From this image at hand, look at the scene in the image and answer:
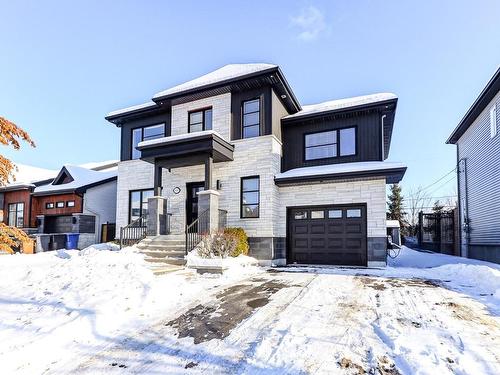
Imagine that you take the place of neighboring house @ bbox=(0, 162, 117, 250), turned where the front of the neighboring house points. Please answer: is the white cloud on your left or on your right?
on your left

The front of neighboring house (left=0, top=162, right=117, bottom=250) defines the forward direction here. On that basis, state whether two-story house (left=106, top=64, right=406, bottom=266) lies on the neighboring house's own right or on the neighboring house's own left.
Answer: on the neighboring house's own left

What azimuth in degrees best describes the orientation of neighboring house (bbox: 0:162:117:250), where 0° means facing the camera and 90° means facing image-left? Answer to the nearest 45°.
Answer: approximately 45°

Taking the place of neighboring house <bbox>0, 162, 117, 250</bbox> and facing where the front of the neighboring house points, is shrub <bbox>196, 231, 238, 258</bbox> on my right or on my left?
on my left

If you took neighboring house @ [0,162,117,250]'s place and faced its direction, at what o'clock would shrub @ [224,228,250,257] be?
The shrub is roughly at 10 o'clock from the neighboring house.

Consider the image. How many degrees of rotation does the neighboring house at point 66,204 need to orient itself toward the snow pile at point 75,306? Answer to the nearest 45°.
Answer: approximately 45° to its left
